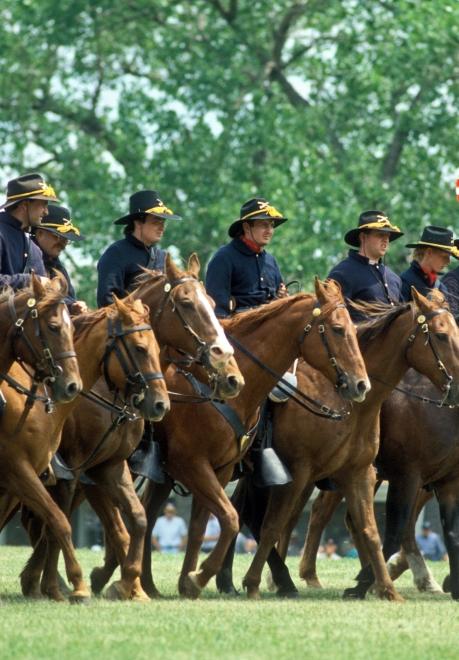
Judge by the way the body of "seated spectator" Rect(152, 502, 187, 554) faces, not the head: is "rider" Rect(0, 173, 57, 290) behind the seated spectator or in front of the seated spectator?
in front

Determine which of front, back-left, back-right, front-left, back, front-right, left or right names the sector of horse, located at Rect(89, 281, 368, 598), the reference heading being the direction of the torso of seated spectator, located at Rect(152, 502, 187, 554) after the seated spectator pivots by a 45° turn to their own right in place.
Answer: front-left

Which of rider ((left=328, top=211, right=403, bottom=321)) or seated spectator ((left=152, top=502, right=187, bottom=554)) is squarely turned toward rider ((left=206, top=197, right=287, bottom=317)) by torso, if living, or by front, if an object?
the seated spectator

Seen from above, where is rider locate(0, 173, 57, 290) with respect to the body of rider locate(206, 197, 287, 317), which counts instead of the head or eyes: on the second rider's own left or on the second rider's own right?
on the second rider's own right

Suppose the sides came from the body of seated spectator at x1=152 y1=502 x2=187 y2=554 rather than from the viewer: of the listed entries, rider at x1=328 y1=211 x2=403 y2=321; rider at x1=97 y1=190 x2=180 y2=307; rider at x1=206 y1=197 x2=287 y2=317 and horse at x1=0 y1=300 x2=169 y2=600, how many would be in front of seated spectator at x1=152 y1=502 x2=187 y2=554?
4

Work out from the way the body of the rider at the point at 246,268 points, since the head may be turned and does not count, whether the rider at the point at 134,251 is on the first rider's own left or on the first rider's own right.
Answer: on the first rider's own right

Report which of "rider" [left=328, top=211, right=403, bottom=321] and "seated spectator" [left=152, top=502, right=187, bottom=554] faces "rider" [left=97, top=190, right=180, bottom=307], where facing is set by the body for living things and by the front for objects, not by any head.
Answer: the seated spectator

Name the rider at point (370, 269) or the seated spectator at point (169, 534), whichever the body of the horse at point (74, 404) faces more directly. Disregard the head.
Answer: the rider

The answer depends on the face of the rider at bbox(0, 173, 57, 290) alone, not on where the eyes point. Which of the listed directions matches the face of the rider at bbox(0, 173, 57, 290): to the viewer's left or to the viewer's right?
to the viewer's right
